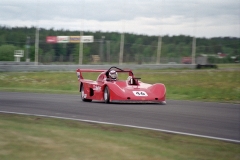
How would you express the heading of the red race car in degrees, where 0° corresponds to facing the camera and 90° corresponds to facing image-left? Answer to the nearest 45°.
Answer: approximately 315°
